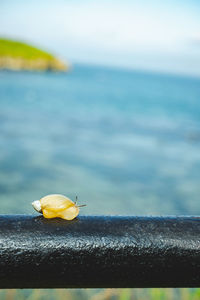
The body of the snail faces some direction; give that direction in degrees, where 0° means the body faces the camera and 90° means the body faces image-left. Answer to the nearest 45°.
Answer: approximately 270°
